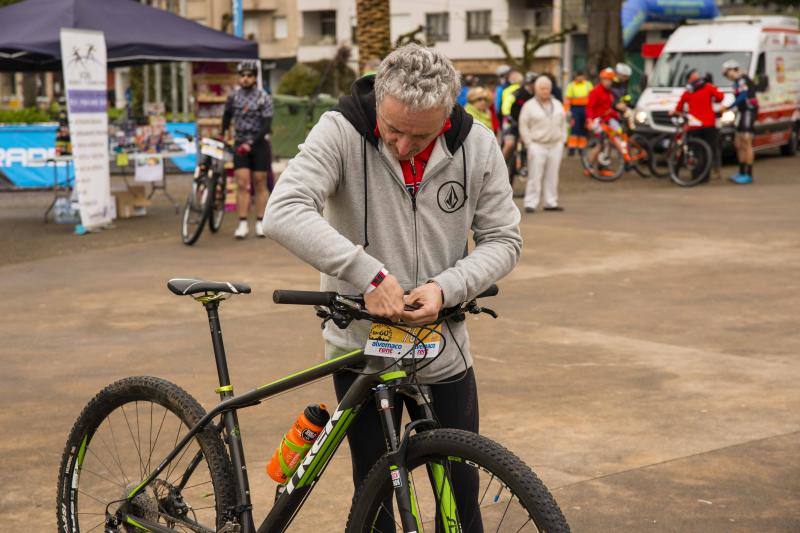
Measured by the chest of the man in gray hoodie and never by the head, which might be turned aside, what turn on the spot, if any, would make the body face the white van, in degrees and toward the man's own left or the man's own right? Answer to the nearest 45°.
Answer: approximately 180°

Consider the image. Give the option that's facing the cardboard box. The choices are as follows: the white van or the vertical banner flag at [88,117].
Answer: the white van

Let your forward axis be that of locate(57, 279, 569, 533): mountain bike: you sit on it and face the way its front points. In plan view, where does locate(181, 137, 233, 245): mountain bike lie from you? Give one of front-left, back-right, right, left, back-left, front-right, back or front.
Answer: back-left

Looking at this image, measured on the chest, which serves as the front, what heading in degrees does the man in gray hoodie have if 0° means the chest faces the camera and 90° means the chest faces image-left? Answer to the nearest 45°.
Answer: approximately 0°

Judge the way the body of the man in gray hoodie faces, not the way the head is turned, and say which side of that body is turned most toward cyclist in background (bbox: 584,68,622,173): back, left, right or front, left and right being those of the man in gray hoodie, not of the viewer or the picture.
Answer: back

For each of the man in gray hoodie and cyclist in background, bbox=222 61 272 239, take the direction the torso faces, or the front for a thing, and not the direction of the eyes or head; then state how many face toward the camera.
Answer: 2

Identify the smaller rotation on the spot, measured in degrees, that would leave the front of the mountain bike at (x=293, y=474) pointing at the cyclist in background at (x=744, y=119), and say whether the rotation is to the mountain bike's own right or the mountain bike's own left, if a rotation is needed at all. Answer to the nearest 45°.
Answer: approximately 90° to the mountain bike's own left

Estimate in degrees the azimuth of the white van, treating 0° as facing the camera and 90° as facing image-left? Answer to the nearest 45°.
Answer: approximately 45°

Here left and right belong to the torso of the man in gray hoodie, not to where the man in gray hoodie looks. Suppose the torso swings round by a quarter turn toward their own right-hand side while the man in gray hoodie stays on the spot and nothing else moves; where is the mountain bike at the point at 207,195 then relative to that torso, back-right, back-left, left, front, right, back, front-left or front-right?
right

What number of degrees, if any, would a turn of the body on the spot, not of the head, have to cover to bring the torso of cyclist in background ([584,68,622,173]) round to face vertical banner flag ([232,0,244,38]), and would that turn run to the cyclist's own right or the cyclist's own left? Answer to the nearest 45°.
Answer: approximately 135° to the cyclist's own right

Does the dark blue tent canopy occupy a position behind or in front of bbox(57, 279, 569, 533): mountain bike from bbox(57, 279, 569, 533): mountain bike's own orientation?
behind
